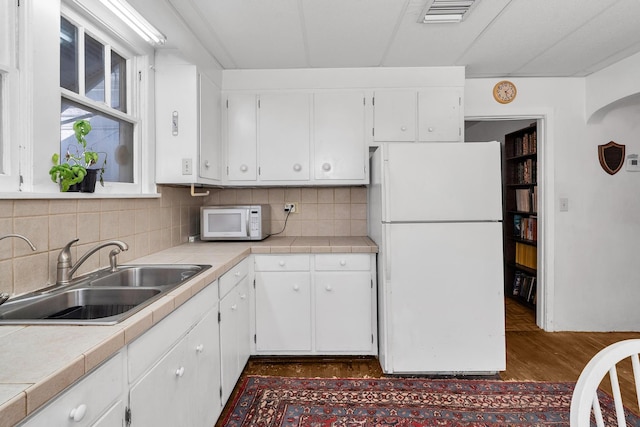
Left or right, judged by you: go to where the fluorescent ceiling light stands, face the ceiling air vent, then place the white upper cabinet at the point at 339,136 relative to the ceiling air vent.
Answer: left

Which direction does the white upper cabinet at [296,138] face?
toward the camera

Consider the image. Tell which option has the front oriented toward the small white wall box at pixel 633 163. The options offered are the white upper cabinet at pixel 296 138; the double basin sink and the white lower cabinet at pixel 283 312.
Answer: the double basin sink

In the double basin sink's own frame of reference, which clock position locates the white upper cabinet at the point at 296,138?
The white upper cabinet is roughly at 11 o'clock from the double basin sink.

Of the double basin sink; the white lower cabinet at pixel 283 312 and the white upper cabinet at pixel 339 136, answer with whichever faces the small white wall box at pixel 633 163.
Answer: the double basin sink

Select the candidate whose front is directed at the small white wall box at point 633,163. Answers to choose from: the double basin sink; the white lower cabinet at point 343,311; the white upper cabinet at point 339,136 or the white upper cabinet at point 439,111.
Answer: the double basin sink

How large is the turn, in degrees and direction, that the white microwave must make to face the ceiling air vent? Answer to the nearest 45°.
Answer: approximately 45° to its left

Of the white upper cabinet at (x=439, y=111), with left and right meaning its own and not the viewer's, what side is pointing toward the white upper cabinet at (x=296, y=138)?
right

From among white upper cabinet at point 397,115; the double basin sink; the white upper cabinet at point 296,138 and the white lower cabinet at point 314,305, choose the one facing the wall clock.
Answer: the double basin sink

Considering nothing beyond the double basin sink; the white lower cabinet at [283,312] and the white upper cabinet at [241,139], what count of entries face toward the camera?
2

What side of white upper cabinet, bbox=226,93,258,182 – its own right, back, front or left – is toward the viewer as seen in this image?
front

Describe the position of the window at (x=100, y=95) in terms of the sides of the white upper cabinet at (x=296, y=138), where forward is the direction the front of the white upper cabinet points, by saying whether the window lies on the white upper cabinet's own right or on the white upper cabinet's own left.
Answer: on the white upper cabinet's own right

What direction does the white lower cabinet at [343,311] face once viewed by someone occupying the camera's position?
facing the viewer

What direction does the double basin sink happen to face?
to the viewer's right

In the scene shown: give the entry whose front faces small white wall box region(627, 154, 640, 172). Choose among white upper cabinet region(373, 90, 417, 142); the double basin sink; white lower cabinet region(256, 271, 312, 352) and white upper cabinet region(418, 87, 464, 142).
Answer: the double basin sink

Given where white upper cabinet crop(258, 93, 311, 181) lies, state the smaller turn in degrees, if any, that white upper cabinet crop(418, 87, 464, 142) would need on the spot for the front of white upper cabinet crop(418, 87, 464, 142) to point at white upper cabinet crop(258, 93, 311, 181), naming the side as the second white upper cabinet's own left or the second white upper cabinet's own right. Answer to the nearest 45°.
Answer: approximately 90° to the second white upper cabinet's own right

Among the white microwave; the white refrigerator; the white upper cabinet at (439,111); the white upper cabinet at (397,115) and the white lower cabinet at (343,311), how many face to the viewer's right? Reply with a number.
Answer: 0

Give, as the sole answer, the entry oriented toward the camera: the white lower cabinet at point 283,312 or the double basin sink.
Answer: the white lower cabinet

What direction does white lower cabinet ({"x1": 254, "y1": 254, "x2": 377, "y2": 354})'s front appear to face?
toward the camera

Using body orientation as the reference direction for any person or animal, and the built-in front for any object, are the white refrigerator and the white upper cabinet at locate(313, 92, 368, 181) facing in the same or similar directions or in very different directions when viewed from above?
same or similar directions

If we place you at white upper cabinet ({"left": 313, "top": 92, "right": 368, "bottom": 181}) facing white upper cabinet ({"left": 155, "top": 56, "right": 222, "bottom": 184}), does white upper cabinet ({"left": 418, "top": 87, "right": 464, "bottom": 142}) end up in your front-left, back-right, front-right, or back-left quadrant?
back-left
